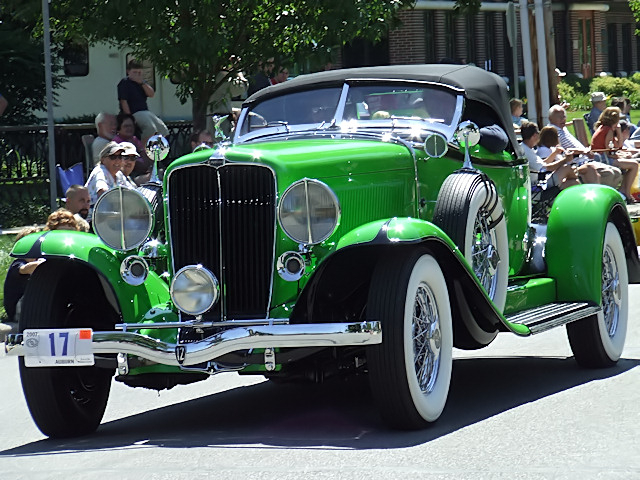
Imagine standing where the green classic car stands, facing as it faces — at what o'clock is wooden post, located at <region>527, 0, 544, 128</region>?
The wooden post is roughly at 5 o'clock from the green classic car.

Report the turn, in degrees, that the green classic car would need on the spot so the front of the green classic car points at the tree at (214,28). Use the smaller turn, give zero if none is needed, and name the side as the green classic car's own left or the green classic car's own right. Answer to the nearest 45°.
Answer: approximately 135° to the green classic car's own right

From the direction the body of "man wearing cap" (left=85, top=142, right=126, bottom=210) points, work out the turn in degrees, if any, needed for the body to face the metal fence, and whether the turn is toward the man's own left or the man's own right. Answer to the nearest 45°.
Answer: approximately 135° to the man's own left

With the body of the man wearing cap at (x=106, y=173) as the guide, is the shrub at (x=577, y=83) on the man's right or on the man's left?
on the man's left

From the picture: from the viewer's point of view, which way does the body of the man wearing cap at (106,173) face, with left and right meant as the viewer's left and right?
facing the viewer and to the right of the viewer

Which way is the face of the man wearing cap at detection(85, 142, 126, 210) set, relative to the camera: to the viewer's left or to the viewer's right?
to the viewer's right

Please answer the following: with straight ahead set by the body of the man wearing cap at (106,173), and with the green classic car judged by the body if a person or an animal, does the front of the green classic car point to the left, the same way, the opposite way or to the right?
to the right

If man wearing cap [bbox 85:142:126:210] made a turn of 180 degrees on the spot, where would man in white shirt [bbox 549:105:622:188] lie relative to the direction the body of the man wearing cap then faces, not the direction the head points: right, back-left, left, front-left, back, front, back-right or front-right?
right

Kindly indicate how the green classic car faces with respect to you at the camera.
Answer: facing the viewer and to the left of the viewer
